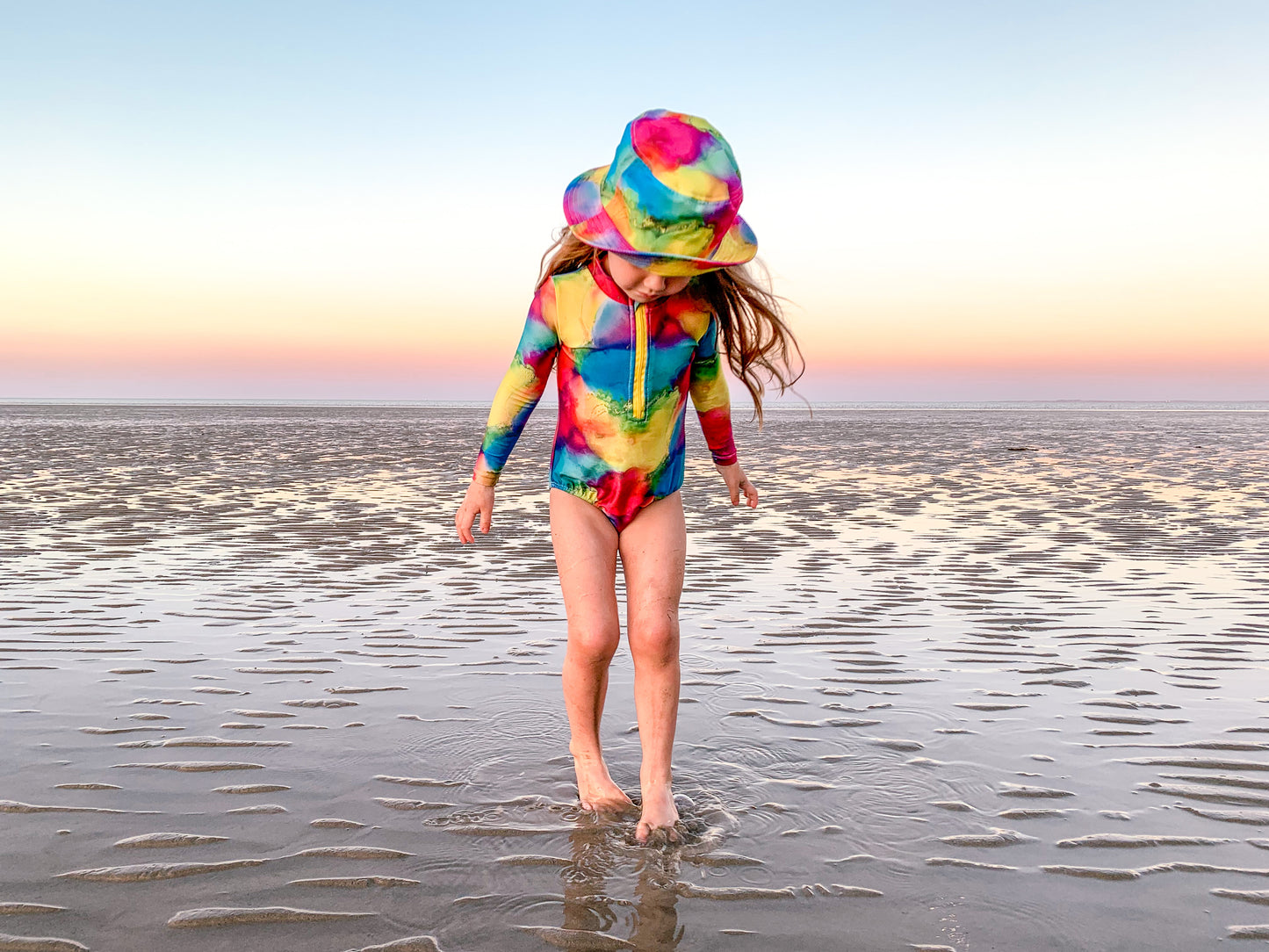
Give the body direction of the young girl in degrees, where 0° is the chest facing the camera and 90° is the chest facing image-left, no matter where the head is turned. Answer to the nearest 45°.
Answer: approximately 0°
